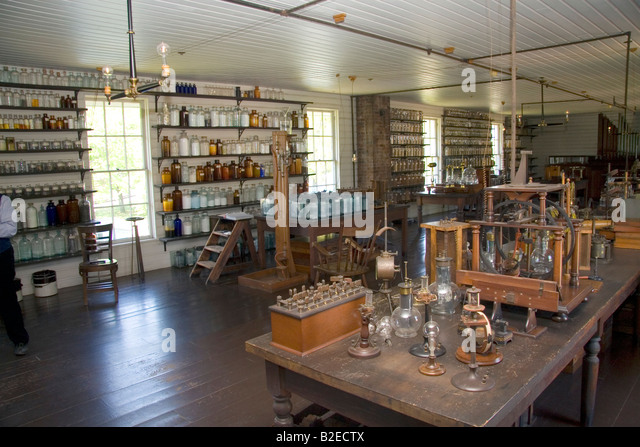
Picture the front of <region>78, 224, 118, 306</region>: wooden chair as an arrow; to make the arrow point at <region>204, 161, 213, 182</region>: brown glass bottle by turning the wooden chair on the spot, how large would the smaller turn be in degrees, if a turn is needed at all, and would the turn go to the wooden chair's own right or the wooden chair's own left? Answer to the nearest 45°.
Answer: approximately 135° to the wooden chair's own left

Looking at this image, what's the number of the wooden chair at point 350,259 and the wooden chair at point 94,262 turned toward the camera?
1

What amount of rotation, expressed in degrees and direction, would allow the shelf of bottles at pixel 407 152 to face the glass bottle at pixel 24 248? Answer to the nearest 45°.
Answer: approximately 90° to its right

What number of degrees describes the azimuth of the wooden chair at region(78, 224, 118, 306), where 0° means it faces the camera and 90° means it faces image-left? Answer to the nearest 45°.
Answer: approximately 0°

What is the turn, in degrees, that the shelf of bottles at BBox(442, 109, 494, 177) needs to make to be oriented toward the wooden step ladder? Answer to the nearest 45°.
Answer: approximately 45° to its right

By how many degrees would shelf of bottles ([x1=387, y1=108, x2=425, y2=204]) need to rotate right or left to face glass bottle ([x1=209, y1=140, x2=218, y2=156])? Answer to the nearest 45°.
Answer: approximately 90° to its right
